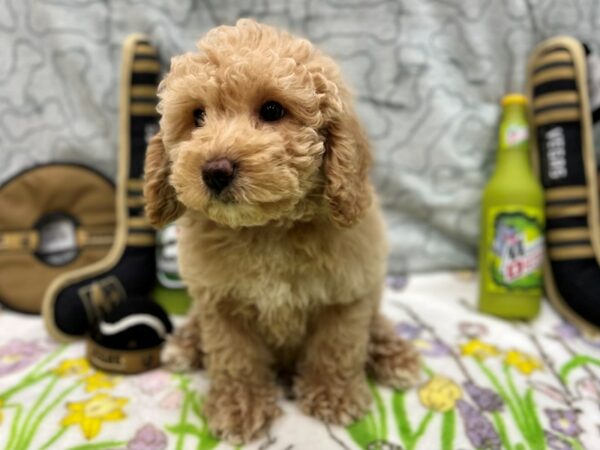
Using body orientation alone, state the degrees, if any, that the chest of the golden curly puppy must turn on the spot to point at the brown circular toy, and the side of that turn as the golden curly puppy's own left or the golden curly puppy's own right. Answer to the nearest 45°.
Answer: approximately 135° to the golden curly puppy's own right

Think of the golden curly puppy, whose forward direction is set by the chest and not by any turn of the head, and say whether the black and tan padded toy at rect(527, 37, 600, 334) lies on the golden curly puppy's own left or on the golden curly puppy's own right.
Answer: on the golden curly puppy's own left

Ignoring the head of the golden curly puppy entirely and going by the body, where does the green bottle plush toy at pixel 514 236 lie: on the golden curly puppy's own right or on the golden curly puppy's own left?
on the golden curly puppy's own left

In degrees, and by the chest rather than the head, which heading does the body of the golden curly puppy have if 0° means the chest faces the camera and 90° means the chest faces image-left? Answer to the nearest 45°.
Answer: approximately 0°

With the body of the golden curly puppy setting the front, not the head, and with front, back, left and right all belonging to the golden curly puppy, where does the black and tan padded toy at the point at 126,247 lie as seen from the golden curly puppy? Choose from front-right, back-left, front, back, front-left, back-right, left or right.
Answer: back-right
